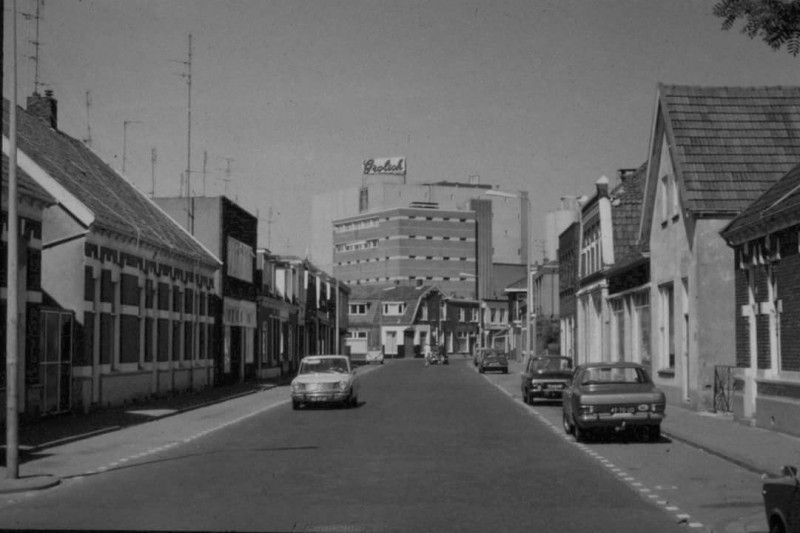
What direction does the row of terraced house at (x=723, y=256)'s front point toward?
to the viewer's left

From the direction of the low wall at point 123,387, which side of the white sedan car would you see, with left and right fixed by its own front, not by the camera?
right

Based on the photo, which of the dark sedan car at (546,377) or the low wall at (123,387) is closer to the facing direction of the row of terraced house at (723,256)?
the low wall

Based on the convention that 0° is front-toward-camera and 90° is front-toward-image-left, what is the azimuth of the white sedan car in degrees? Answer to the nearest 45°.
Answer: approximately 0°

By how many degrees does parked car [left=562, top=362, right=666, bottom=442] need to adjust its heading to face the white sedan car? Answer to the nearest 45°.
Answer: approximately 45° to its left

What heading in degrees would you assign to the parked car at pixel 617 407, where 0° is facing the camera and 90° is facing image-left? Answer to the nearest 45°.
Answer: approximately 180°

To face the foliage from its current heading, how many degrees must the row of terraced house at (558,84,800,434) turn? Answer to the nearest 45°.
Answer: approximately 90° to its left

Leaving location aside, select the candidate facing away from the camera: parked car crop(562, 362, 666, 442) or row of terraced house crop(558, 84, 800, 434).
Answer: the parked car

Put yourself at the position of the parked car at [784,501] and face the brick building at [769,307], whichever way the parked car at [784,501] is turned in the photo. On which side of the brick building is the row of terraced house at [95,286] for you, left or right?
left

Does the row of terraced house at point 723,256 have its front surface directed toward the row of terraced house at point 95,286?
yes

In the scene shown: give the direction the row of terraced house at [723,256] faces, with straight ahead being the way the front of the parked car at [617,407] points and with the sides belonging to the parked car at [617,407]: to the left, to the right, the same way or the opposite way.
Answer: to the left

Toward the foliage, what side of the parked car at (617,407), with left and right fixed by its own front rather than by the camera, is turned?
back

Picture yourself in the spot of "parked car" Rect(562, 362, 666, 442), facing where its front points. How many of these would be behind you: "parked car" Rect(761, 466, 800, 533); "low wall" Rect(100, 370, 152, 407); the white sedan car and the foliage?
2

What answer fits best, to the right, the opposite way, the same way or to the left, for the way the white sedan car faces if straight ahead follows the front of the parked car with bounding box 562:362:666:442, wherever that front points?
the opposite way
